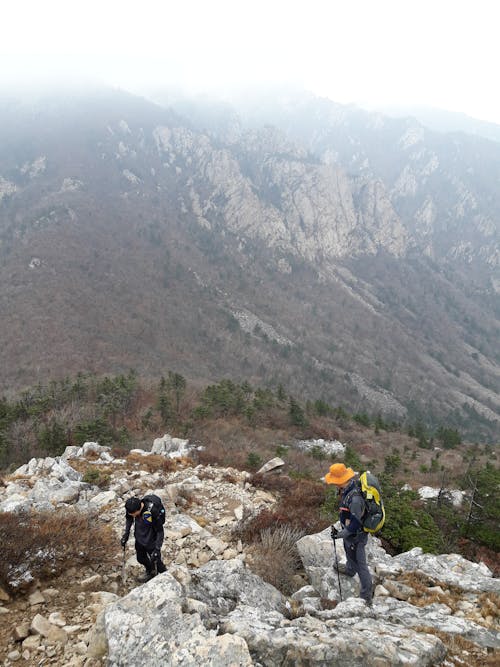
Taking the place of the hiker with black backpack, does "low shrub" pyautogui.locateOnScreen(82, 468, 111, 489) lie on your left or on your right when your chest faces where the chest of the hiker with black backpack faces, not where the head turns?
on your right

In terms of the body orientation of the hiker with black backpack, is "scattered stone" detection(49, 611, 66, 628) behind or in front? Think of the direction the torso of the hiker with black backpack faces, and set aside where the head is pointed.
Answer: in front

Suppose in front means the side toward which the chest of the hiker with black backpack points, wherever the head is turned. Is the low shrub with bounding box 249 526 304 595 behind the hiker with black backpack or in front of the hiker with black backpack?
behind

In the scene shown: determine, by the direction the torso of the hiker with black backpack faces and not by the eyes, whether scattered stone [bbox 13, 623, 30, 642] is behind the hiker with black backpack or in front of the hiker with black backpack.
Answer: in front
